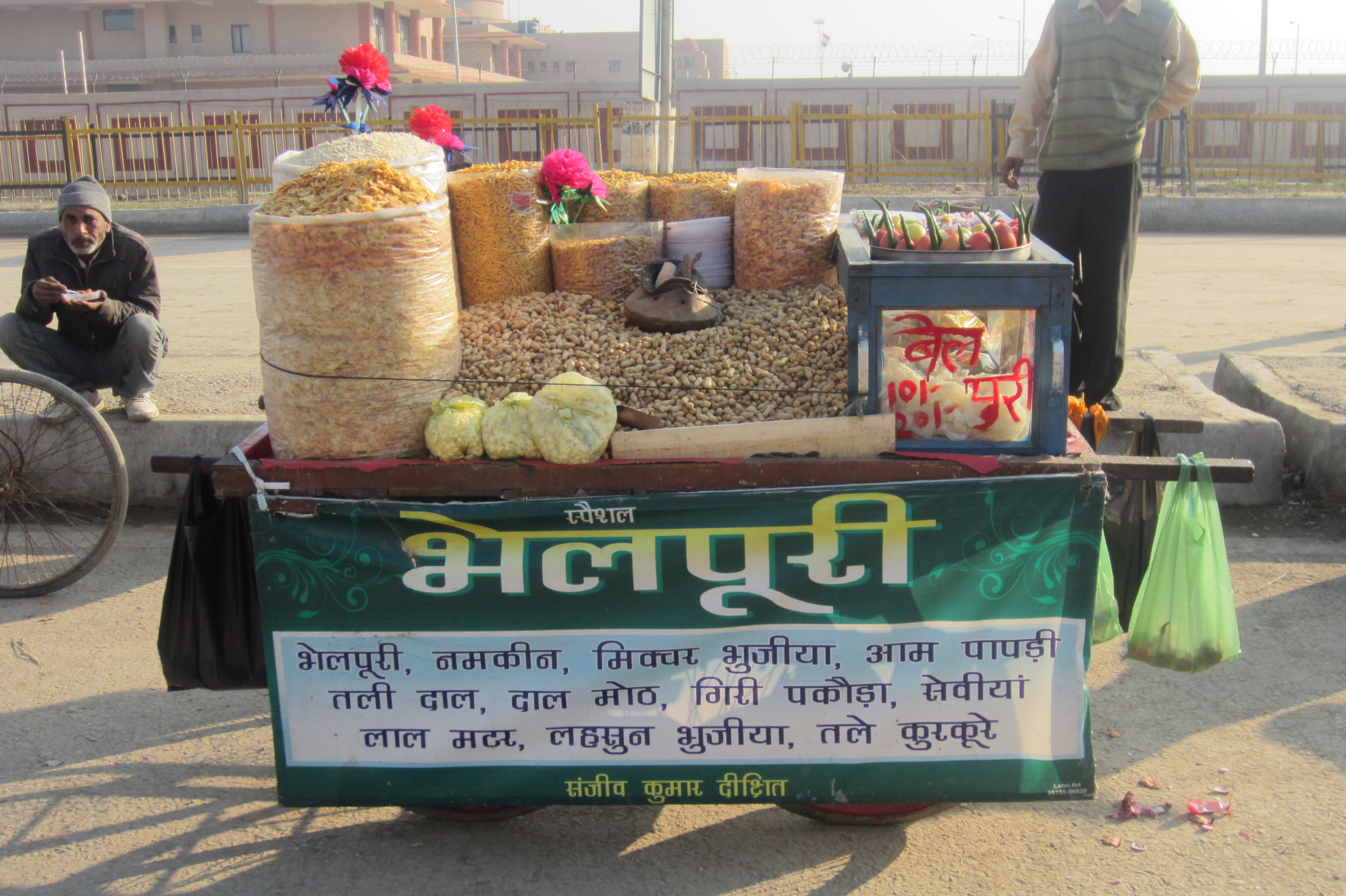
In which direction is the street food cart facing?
toward the camera

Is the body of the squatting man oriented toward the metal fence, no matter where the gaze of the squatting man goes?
no

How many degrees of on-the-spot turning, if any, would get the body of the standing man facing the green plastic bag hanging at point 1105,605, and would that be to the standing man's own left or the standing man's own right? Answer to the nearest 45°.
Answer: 0° — they already face it

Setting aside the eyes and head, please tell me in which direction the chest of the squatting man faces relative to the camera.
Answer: toward the camera

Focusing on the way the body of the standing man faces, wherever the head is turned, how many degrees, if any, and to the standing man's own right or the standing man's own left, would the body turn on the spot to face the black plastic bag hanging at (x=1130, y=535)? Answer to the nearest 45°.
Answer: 0° — they already face it

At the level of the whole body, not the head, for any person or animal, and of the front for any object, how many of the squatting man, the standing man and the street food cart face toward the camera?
3

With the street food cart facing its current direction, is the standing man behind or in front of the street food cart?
behind

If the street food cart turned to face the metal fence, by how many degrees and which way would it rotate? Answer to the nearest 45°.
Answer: approximately 180°

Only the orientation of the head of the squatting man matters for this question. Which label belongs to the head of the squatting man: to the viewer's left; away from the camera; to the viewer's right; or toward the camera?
toward the camera

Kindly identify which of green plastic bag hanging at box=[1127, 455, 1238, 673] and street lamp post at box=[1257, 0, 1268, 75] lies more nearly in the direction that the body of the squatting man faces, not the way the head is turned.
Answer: the green plastic bag hanging

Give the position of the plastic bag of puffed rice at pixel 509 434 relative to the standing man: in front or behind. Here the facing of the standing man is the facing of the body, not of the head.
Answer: in front
